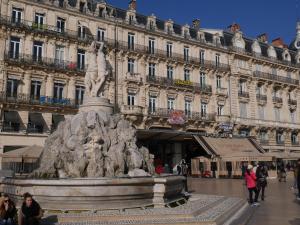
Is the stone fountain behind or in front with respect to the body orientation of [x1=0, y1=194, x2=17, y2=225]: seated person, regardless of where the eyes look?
behind

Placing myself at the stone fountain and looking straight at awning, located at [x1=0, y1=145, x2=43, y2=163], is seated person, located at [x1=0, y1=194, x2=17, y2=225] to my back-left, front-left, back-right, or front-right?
back-left

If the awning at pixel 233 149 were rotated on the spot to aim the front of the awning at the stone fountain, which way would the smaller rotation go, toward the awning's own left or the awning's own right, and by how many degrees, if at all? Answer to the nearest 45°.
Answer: approximately 45° to the awning's own right

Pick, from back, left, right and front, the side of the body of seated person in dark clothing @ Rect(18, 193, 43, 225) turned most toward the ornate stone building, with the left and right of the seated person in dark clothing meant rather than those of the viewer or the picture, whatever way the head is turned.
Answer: back

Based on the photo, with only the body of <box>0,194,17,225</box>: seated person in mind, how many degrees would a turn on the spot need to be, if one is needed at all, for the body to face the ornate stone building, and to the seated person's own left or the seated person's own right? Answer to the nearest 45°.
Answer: approximately 135° to the seated person's own left

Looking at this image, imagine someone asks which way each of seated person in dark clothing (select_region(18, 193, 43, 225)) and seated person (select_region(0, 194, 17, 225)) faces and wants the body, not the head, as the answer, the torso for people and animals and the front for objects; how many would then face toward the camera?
2

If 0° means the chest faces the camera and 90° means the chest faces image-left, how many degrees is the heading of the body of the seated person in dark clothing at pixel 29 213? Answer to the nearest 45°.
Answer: approximately 0°

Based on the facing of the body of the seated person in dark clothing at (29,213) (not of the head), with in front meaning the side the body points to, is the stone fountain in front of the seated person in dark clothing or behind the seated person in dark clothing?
behind

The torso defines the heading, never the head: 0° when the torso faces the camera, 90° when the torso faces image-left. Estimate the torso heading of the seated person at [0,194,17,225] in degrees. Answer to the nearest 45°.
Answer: approximately 0°
